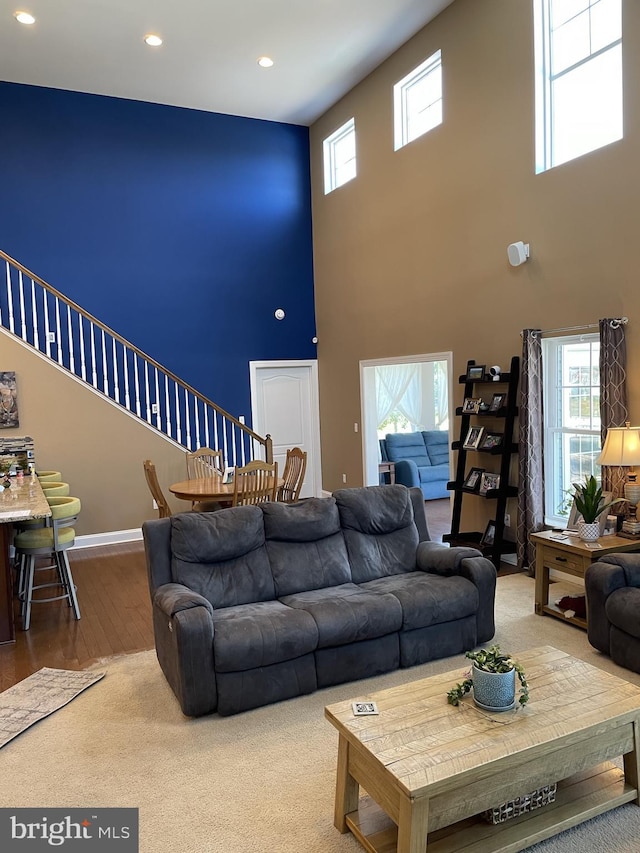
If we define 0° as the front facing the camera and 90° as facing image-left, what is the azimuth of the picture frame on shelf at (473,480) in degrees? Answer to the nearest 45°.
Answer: approximately 45°

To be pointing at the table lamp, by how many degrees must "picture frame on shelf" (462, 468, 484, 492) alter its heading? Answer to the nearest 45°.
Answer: approximately 90° to its left

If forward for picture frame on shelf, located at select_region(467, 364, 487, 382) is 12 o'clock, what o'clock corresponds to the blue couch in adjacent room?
The blue couch in adjacent room is roughly at 4 o'clock from the picture frame on shelf.

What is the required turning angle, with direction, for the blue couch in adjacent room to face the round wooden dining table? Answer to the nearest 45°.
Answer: approximately 90° to its right

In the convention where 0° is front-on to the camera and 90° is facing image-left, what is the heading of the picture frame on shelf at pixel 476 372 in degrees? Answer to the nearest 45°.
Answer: approximately 45°

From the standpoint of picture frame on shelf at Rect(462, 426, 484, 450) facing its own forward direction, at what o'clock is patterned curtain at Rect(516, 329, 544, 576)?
The patterned curtain is roughly at 9 o'clock from the picture frame on shelf.

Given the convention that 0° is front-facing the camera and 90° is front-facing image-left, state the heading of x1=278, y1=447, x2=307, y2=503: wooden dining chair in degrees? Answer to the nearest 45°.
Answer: approximately 45°

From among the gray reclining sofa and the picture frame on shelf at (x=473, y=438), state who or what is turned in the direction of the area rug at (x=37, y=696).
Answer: the picture frame on shelf

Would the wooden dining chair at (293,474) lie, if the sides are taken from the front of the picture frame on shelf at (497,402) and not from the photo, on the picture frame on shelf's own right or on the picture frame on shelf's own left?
on the picture frame on shelf's own right

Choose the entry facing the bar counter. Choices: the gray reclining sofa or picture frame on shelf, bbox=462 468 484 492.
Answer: the picture frame on shelf
